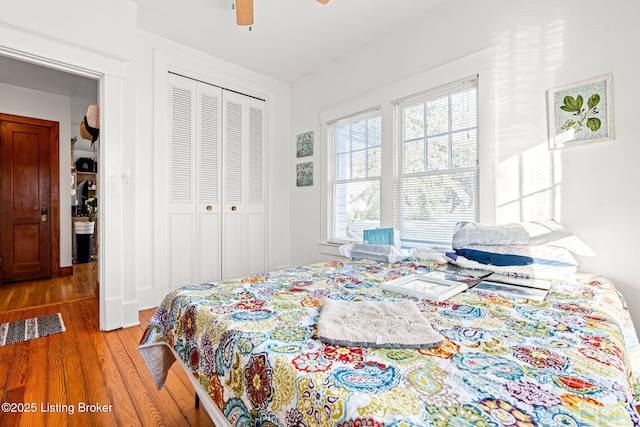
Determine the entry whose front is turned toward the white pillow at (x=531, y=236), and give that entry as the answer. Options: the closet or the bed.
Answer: the closet

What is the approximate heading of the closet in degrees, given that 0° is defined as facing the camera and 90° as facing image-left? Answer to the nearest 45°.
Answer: approximately 315°

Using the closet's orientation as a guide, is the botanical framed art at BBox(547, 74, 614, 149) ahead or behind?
ahead

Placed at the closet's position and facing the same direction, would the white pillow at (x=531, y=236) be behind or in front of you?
in front

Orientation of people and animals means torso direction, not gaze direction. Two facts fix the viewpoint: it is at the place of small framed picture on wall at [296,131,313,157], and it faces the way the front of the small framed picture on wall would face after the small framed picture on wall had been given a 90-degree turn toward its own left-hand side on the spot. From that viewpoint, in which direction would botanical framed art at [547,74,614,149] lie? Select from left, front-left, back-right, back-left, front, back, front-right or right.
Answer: front

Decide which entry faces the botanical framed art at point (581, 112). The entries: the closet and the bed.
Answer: the closet

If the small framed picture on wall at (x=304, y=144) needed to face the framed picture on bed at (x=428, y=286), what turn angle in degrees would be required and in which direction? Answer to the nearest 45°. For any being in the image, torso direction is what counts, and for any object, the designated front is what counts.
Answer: approximately 45° to its left

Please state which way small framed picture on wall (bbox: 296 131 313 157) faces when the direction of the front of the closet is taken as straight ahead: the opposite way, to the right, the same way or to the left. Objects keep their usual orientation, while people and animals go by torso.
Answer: to the right

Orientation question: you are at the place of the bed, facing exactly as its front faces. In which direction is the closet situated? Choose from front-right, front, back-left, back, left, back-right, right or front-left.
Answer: right

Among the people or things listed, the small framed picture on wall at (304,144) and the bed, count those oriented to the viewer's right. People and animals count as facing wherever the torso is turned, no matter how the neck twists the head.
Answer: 0

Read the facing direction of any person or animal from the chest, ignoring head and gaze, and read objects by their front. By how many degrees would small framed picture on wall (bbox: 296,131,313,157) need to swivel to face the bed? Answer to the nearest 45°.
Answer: approximately 45° to its left

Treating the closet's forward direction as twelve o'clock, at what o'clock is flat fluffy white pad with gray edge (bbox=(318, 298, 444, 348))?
The flat fluffy white pad with gray edge is roughly at 1 o'clock from the closet.

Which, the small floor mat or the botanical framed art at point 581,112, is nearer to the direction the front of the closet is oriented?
the botanical framed art

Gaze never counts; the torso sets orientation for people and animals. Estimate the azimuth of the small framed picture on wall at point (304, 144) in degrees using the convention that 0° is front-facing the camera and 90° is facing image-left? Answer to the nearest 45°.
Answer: approximately 45°

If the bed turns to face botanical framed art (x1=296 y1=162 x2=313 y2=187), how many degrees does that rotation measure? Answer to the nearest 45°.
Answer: approximately 135° to its right

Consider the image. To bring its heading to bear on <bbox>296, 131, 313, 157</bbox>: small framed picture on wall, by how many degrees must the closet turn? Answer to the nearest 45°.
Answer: approximately 45° to its left

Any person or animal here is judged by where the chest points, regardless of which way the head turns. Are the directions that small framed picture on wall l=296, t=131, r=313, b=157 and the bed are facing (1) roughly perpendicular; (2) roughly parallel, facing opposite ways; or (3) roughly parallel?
roughly parallel

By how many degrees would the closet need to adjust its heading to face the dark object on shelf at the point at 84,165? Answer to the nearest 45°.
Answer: approximately 180°
